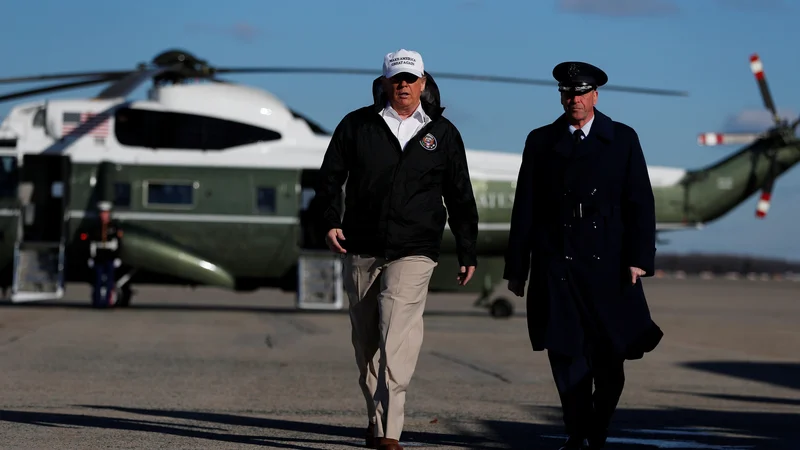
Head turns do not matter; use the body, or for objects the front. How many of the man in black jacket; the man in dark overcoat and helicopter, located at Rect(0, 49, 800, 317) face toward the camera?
2

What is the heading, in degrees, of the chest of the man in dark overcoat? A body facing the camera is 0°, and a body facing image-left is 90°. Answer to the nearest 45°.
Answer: approximately 0°

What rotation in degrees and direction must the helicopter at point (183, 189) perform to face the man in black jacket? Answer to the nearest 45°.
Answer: approximately 90° to its left

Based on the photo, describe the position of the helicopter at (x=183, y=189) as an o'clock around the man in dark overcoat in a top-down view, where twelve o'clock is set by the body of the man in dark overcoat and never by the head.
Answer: The helicopter is roughly at 5 o'clock from the man in dark overcoat.

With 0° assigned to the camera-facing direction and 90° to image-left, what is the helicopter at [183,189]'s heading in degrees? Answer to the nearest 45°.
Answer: approximately 90°

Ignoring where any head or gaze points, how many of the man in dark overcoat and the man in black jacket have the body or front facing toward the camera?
2

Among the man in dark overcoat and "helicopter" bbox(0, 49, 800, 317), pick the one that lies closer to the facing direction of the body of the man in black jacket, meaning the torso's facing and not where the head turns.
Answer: the man in dark overcoat

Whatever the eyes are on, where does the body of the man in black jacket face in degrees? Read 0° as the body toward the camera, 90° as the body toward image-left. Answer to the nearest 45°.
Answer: approximately 0°

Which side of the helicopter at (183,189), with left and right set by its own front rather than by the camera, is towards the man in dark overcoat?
left

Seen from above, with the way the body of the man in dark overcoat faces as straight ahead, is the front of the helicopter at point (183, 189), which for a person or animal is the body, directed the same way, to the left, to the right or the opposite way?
to the right

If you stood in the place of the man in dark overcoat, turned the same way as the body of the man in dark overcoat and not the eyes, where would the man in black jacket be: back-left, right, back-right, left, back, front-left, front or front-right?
right

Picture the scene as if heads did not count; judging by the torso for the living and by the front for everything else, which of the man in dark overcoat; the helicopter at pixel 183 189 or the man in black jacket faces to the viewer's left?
the helicopter

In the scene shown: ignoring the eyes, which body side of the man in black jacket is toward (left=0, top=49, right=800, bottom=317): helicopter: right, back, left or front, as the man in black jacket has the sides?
back

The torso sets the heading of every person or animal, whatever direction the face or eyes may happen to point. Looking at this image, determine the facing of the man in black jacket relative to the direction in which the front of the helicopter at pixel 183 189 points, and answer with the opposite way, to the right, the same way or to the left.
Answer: to the left
